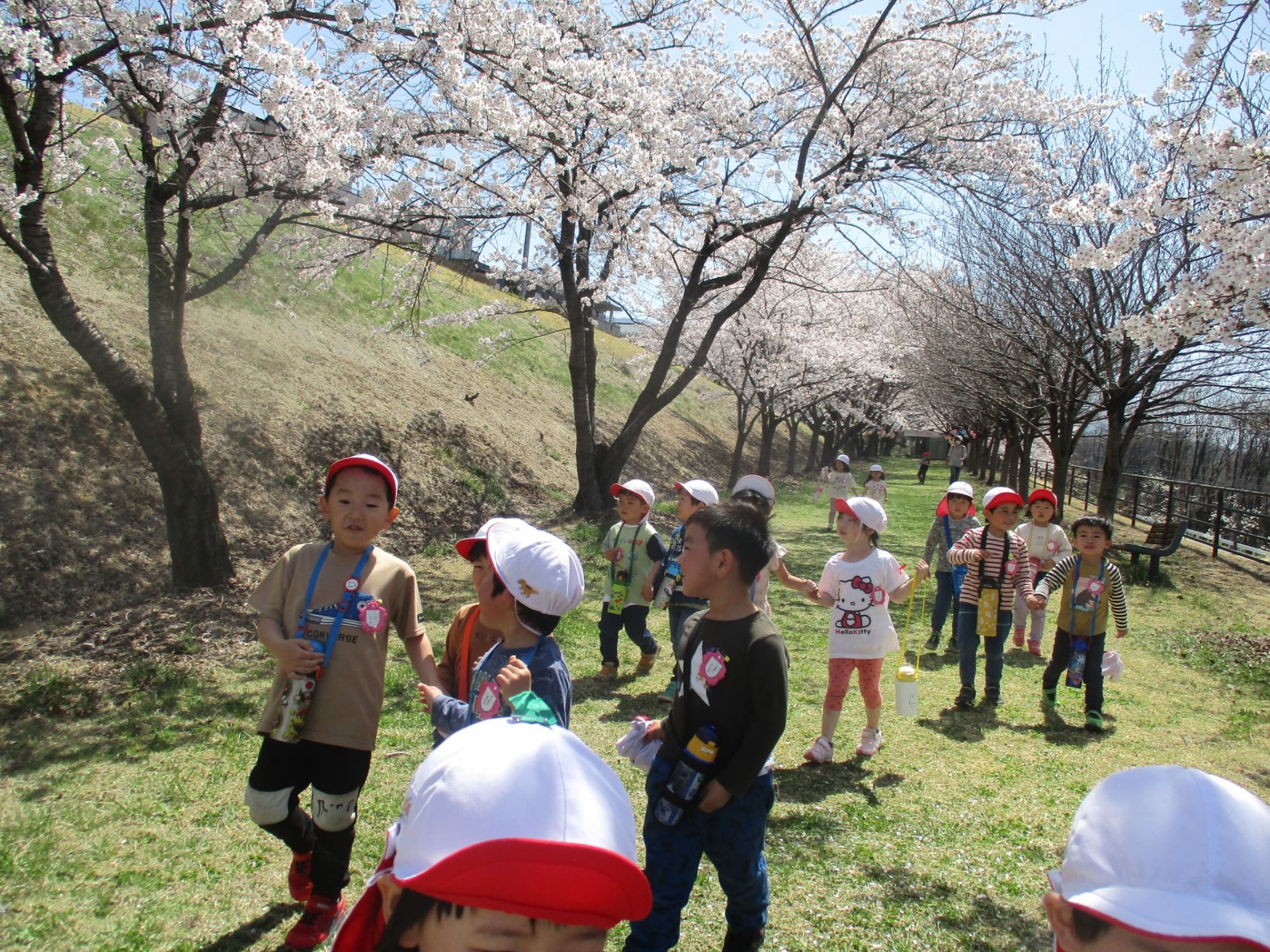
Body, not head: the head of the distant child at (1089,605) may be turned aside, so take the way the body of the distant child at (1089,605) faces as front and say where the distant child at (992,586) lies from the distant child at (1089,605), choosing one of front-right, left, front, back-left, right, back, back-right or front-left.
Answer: right

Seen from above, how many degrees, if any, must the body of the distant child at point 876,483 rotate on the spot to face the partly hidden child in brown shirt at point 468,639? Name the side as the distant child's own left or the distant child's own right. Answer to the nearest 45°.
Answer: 0° — they already face them

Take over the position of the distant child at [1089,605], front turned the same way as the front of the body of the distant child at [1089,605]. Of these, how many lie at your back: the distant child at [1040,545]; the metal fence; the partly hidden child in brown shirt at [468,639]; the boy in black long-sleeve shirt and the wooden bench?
3

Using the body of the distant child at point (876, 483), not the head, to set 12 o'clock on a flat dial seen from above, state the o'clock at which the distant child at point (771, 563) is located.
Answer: the distant child at point (771, 563) is roughly at 12 o'clock from the distant child at point (876, 483).

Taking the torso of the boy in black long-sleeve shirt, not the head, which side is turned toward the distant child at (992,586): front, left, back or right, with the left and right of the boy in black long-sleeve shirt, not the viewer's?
back

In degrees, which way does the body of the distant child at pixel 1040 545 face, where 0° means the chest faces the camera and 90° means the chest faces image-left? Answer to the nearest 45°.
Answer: approximately 0°

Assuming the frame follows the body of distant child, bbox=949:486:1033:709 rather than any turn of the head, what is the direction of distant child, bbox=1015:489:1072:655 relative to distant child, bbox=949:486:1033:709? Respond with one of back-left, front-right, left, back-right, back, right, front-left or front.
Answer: back

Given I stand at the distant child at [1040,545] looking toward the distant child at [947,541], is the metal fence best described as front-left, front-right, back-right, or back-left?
back-right

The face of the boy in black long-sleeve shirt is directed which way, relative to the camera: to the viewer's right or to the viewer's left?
to the viewer's left
